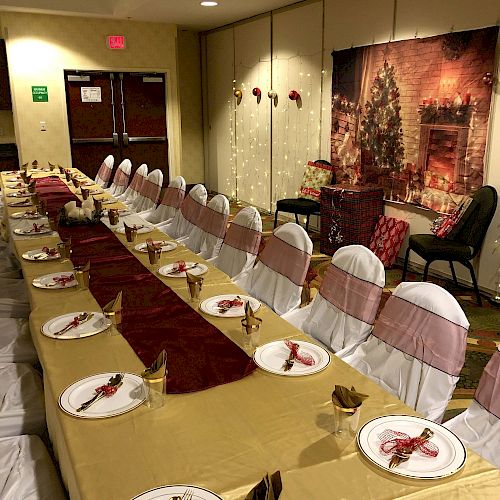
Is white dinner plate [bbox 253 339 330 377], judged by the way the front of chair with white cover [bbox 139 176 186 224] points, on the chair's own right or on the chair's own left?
on the chair's own left

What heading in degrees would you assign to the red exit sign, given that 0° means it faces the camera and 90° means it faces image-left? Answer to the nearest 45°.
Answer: approximately 0°

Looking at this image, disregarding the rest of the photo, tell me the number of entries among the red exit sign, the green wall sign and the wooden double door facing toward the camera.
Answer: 3

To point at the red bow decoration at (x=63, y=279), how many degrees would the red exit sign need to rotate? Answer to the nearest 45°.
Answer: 0° — it already faces it

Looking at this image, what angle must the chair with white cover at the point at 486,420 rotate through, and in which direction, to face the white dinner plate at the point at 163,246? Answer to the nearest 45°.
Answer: approximately 90° to its right

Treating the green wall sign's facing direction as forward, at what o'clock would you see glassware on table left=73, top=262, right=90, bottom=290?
The glassware on table is roughly at 12 o'clock from the green wall sign.

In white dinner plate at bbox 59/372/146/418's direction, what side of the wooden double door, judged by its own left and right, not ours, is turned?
front

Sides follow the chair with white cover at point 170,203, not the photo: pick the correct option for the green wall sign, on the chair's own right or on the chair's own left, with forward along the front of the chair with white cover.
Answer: on the chair's own right

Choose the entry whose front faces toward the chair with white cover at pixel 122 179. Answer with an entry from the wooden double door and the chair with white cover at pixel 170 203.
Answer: the wooden double door

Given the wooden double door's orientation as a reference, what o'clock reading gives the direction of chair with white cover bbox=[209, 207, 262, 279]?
The chair with white cover is roughly at 12 o'clock from the wooden double door.

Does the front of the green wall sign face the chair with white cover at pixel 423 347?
yes

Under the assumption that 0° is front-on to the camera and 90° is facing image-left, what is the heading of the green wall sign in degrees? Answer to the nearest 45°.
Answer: approximately 0°

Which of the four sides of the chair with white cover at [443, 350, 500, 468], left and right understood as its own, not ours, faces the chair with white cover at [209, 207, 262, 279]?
right
